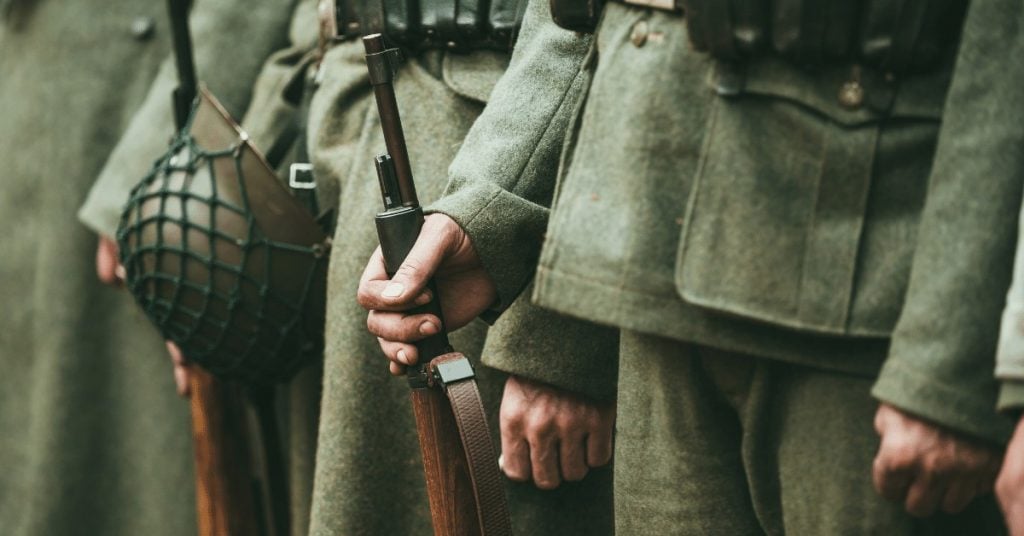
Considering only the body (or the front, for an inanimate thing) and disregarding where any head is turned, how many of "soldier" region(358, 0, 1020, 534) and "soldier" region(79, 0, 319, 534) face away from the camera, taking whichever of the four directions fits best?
0

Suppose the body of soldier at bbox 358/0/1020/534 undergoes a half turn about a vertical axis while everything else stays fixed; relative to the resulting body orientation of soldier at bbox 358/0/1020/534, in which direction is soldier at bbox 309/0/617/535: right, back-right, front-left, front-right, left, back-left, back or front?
left

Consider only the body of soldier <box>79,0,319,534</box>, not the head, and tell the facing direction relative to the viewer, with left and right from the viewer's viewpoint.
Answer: facing the viewer and to the left of the viewer

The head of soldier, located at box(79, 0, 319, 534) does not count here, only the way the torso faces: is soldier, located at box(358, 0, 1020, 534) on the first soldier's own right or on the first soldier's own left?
on the first soldier's own left

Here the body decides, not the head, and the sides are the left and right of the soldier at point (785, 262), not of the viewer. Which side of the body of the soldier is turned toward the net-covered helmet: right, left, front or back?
right
